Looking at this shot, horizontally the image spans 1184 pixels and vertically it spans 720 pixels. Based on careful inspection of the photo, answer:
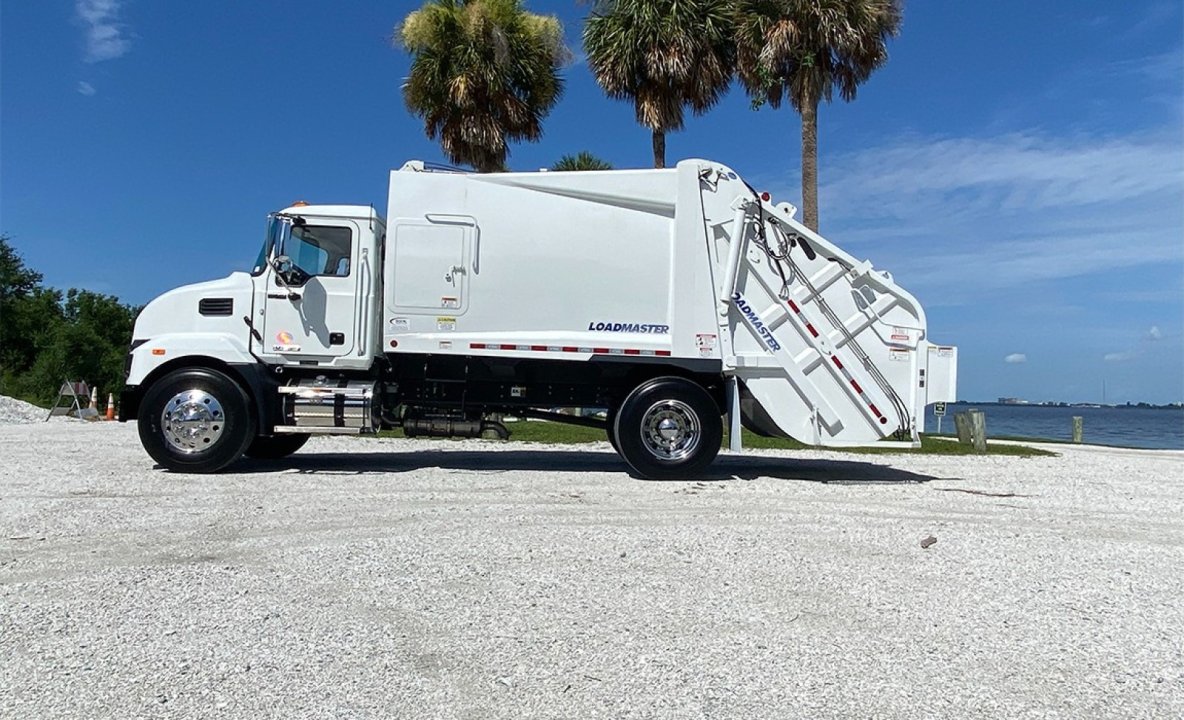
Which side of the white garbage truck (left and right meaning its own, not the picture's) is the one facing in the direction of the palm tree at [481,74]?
right

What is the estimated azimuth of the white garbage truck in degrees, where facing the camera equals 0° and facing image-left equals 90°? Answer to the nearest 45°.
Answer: approximately 90°

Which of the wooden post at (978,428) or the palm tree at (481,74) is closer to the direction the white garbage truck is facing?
the palm tree

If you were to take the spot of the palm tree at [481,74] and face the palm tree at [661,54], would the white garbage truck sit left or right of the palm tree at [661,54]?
right

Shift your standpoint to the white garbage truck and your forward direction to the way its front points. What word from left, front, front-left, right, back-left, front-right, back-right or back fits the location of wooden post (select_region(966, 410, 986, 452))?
back-right

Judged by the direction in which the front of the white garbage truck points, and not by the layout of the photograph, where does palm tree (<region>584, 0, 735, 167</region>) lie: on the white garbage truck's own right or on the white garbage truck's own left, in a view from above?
on the white garbage truck's own right

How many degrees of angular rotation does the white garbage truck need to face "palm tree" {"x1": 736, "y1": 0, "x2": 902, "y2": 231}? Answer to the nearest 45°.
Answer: approximately 135° to its right

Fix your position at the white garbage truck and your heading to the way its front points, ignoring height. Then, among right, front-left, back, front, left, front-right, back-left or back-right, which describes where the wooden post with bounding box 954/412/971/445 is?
back-right
